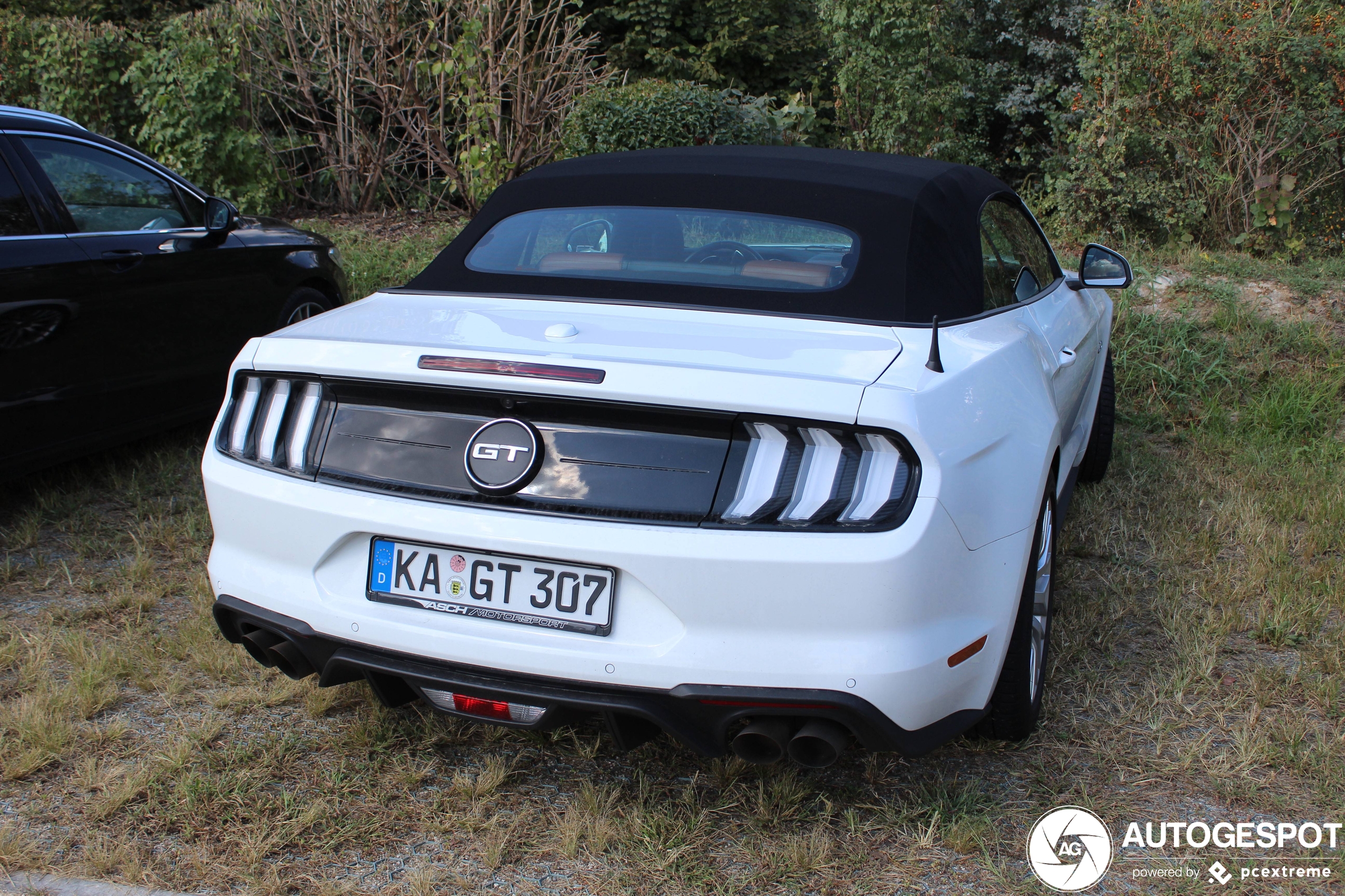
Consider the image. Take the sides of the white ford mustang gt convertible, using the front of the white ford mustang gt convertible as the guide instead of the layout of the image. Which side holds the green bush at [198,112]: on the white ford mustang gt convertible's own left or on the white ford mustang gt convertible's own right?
on the white ford mustang gt convertible's own left

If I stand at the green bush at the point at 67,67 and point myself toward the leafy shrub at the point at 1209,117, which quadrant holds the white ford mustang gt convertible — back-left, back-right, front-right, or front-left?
front-right

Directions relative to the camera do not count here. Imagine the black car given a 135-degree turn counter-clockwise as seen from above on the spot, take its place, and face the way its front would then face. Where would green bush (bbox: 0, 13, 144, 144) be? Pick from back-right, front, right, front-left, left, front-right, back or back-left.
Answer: right

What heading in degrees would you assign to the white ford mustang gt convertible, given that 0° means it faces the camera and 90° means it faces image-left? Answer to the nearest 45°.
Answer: approximately 225°

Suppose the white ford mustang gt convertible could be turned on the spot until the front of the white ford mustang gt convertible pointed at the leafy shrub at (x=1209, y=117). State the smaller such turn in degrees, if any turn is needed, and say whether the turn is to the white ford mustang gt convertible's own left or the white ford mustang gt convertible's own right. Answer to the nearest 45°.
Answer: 0° — it already faces it

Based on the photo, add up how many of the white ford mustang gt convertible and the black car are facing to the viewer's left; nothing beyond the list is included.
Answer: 0

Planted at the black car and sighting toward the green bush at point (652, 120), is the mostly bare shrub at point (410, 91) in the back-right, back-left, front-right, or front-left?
front-left

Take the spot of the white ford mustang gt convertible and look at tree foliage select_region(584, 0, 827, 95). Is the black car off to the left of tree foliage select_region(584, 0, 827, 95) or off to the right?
left

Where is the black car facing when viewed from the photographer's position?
facing away from the viewer and to the right of the viewer

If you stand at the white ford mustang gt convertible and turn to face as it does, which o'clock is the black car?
The black car is roughly at 9 o'clock from the white ford mustang gt convertible.

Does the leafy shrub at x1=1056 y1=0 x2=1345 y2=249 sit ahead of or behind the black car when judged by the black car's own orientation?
ahead
